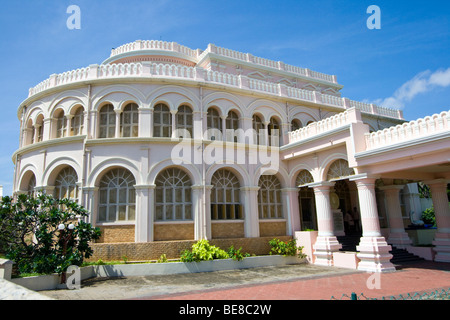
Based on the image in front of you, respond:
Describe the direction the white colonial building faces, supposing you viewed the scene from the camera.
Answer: facing the viewer and to the right of the viewer
